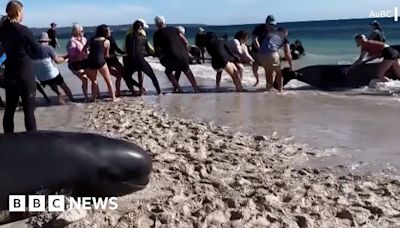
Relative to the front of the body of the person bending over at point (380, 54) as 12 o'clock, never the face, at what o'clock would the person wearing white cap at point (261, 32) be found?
The person wearing white cap is roughly at 12 o'clock from the person bending over.

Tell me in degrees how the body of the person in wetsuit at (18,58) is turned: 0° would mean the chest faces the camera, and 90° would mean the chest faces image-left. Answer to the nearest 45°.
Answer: approximately 225°

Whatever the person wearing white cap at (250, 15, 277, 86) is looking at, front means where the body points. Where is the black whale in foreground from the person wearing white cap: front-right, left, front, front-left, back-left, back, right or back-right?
right

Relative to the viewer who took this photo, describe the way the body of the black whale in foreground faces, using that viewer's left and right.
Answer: facing to the right of the viewer

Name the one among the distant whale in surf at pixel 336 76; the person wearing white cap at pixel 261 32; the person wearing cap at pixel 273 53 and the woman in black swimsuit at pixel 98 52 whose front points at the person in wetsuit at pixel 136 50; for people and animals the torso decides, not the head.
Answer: the woman in black swimsuit

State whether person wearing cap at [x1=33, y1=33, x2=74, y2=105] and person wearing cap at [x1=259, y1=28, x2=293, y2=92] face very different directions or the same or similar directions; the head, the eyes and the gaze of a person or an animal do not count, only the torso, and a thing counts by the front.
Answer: same or similar directions

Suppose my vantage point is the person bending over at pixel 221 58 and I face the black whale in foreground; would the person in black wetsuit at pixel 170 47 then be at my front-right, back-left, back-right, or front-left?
front-right

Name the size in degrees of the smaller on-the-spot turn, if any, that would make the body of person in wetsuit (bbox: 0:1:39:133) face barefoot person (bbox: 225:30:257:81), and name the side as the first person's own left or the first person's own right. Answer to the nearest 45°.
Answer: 0° — they already face them

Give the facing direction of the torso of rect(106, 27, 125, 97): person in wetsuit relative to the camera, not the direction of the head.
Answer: to the viewer's right

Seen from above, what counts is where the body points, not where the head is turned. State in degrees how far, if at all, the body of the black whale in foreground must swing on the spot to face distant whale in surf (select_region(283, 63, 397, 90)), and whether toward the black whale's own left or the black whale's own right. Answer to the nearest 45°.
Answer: approximately 45° to the black whale's own left

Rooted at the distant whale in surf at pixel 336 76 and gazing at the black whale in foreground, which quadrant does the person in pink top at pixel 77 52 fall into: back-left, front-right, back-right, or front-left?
front-right

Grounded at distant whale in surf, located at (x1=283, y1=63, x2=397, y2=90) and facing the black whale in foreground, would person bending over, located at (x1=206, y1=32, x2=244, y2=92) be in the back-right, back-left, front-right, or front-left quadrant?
front-right
